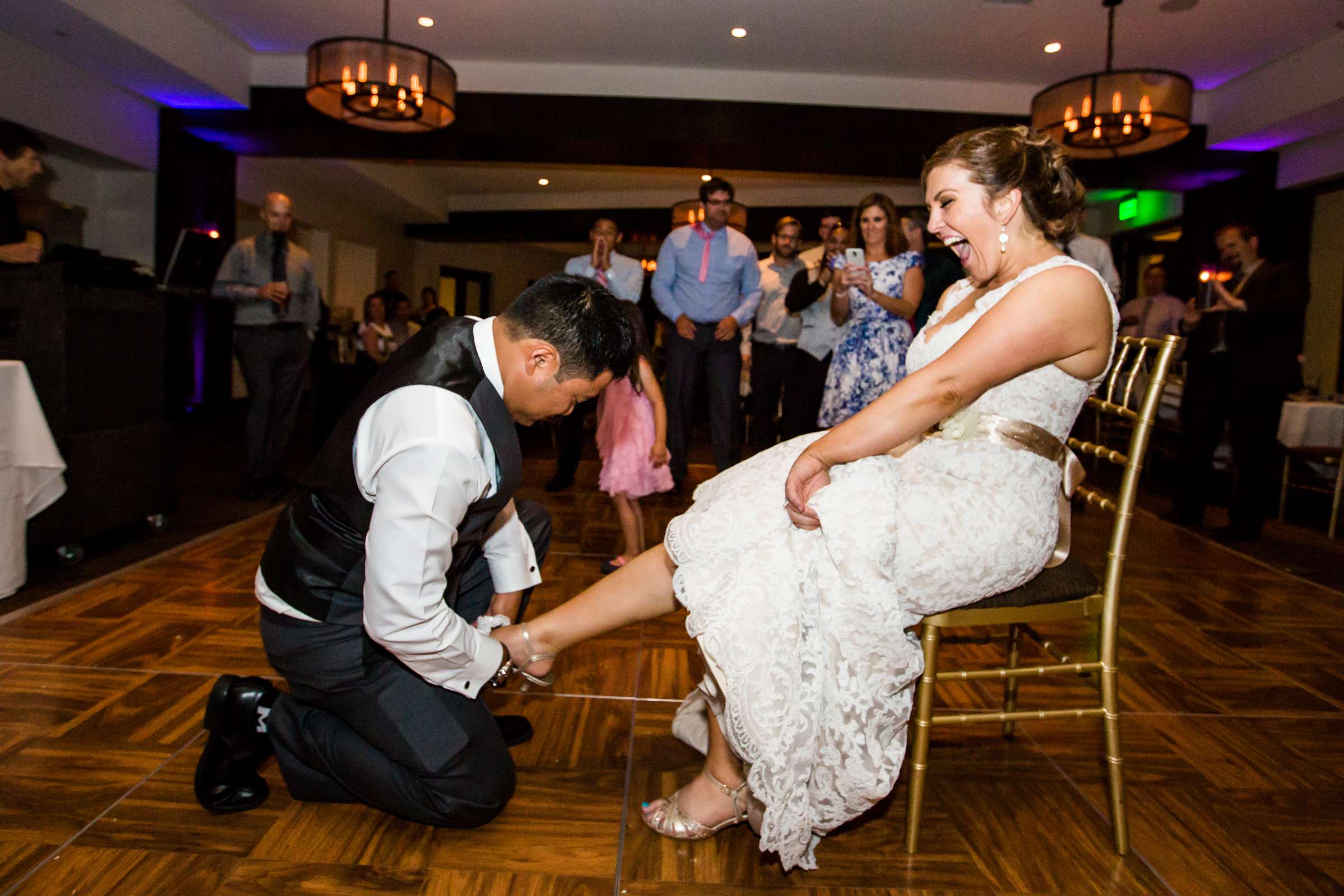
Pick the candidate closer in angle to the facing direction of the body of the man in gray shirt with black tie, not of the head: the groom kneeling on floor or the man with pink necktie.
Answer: the groom kneeling on floor

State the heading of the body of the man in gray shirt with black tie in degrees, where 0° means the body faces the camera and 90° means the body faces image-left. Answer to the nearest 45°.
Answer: approximately 0°

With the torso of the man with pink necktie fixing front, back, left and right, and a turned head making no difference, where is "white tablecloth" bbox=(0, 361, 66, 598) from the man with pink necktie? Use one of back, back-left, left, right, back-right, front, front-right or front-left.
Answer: front-right

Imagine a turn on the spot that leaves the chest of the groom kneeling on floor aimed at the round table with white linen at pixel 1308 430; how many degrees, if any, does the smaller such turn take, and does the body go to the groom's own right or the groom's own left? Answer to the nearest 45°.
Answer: approximately 45° to the groom's own left

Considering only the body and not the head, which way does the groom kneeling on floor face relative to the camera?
to the viewer's right

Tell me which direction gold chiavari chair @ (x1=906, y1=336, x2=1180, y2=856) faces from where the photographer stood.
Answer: facing to the left of the viewer

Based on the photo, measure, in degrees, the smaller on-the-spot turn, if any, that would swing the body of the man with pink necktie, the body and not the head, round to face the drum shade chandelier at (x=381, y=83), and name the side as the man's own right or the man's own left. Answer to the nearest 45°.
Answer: approximately 90° to the man's own right

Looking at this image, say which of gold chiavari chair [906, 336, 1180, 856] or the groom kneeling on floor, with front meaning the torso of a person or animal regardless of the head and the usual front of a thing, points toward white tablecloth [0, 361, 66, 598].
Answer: the gold chiavari chair

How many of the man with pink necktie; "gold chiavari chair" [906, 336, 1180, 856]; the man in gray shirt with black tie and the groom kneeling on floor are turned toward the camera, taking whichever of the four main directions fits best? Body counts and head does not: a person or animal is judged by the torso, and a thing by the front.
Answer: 2
